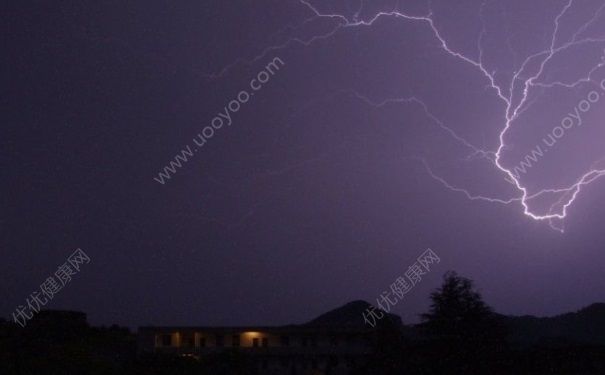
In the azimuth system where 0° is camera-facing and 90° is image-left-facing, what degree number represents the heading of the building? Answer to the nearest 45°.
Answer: approximately 0°
